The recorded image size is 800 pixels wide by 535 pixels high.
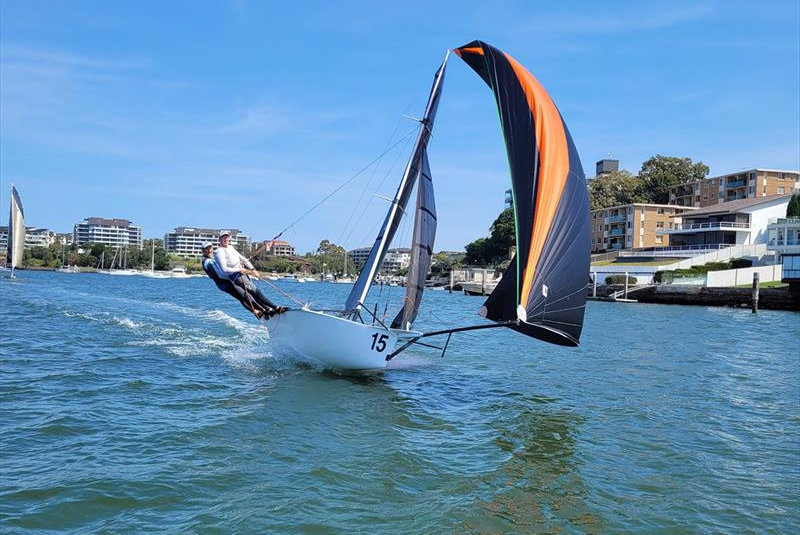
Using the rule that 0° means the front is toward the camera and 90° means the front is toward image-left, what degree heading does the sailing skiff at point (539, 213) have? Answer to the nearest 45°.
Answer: approximately 315°
